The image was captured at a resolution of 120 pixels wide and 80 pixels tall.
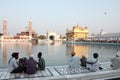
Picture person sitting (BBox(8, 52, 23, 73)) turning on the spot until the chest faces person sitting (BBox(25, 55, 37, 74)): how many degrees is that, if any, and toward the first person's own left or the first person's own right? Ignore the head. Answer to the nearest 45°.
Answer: approximately 45° to the first person's own right

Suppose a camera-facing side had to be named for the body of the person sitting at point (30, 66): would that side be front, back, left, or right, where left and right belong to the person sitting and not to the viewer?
back

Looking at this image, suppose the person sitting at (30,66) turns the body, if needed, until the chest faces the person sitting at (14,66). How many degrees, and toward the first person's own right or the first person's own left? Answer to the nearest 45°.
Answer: approximately 45° to the first person's own left

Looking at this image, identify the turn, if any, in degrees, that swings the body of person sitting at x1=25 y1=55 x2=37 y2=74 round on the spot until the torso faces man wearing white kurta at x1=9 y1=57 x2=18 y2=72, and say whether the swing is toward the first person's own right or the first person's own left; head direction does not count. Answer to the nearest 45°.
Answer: approximately 90° to the first person's own left
